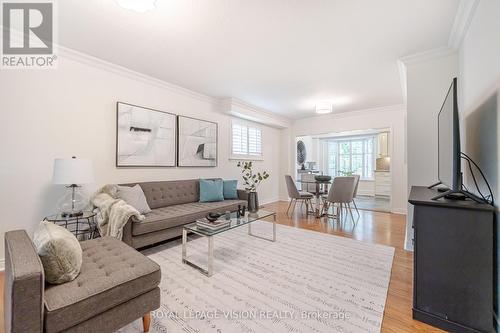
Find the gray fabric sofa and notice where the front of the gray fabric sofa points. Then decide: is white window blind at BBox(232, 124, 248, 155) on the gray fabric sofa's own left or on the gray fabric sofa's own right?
on the gray fabric sofa's own left

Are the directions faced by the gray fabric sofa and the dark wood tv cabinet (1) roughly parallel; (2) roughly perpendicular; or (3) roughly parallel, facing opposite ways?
roughly parallel, facing opposite ways

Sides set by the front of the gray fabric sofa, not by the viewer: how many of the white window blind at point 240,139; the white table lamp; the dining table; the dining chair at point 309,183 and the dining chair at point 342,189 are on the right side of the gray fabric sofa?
1

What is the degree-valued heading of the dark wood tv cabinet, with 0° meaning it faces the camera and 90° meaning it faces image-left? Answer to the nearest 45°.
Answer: approximately 90°

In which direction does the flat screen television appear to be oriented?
to the viewer's left

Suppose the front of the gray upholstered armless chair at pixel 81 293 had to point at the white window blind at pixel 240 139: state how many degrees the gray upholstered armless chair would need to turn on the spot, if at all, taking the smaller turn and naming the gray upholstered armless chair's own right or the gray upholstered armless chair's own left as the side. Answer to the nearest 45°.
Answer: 0° — it already faces it

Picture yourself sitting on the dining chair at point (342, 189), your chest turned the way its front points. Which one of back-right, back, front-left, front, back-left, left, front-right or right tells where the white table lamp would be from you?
left

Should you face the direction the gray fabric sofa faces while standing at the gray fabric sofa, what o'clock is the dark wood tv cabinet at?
The dark wood tv cabinet is roughly at 12 o'clock from the gray fabric sofa.

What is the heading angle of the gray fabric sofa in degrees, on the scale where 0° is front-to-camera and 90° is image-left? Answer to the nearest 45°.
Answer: approximately 315°

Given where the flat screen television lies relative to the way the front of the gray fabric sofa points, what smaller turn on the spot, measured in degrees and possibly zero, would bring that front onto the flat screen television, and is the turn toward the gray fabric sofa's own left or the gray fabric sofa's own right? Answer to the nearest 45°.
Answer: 0° — it already faces it

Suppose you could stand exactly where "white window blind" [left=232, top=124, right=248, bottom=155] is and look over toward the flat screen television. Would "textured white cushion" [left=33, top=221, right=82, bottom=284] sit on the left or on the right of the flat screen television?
right

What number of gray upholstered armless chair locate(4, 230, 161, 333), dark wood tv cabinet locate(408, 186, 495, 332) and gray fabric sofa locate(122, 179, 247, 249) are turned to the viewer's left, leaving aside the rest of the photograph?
1

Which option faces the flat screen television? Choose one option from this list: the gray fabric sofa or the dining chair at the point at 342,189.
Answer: the gray fabric sofa

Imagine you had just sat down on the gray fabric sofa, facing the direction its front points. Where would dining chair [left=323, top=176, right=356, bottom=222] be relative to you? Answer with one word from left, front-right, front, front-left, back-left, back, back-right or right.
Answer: front-left

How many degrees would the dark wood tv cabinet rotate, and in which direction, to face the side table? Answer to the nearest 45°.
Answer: approximately 45° to its left
